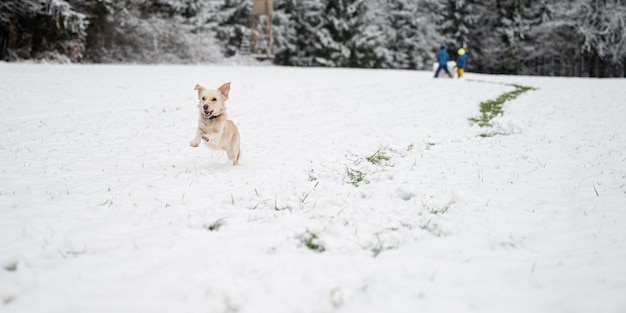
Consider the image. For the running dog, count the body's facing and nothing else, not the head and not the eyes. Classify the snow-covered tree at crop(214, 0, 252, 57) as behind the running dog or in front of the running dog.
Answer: behind

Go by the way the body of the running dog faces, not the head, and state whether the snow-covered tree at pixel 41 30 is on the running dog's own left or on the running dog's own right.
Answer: on the running dog's own right

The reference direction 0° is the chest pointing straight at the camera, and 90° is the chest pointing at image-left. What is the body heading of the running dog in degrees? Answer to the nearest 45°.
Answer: approximately 45°
